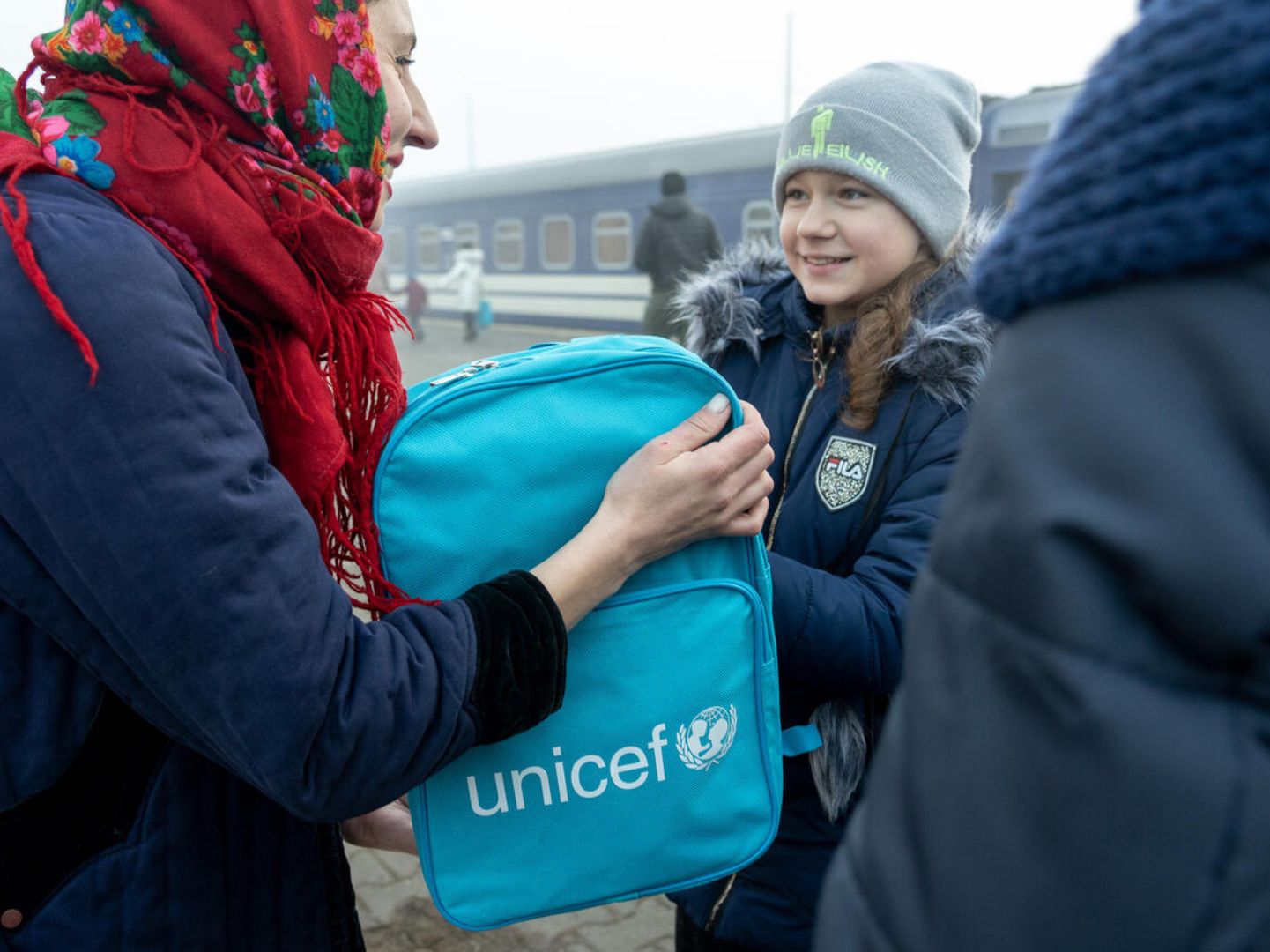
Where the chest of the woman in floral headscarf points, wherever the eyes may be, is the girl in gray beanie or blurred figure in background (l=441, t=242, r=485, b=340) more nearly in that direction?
the girl in gray beanie

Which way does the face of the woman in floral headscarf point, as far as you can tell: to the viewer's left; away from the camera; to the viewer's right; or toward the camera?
to the viewer's right

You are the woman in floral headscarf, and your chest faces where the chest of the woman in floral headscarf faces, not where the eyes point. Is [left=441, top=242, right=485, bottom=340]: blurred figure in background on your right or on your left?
on your left

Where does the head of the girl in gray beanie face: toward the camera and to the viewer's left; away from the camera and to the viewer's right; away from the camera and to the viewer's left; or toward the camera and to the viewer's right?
toward the camera and to the viewer's left

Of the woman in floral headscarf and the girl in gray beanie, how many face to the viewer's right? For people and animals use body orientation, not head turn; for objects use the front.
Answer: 1

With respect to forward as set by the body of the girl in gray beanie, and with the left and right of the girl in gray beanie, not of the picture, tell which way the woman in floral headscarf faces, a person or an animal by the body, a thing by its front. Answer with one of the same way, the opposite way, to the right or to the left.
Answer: the opposite way

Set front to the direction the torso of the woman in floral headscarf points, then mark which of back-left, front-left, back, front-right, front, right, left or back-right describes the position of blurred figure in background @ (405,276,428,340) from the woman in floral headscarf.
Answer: left

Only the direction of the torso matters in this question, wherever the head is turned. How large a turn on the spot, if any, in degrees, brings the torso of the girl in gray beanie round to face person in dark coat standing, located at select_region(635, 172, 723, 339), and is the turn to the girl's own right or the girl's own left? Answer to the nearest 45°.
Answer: approximately 135° to the girl's own right

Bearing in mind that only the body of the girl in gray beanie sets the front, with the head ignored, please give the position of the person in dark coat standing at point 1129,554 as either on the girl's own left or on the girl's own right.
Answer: on the girl's own left

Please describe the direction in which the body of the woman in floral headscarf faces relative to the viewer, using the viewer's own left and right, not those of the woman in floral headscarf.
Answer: facing to the right of the viewer

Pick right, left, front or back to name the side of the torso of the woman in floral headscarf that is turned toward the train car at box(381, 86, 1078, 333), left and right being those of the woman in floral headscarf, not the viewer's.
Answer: left

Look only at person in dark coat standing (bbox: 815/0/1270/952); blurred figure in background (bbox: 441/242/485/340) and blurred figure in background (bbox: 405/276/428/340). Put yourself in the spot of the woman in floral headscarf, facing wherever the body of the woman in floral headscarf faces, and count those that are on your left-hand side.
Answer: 2
